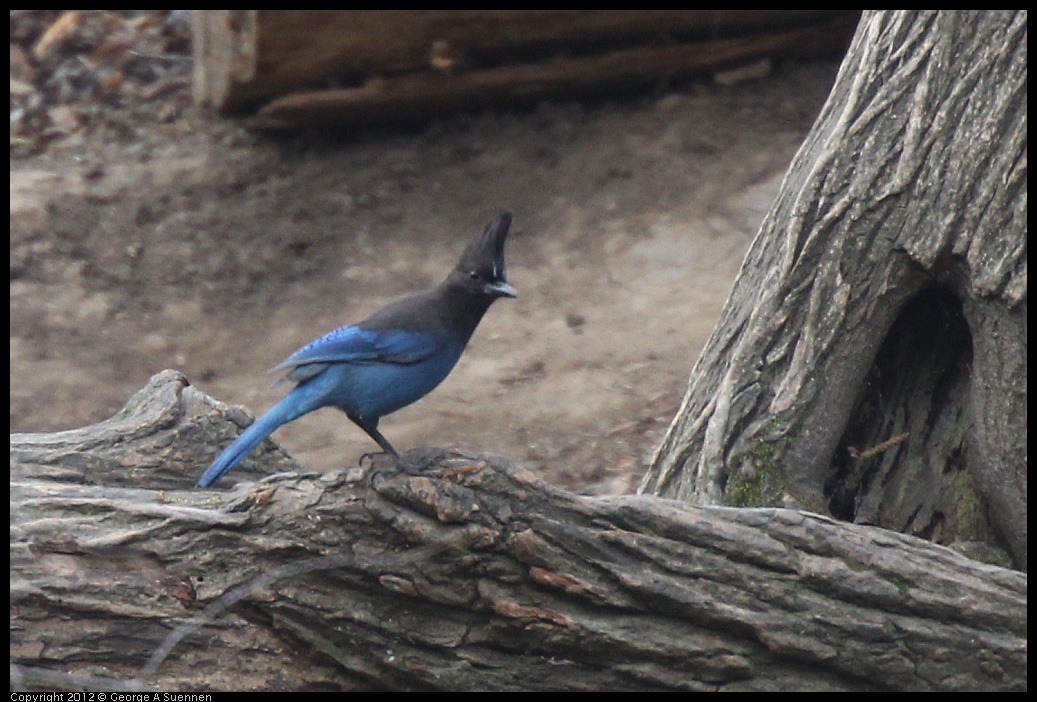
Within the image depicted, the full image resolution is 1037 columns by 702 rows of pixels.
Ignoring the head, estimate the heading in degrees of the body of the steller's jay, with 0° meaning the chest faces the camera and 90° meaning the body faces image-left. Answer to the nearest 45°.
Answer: approximately 270°

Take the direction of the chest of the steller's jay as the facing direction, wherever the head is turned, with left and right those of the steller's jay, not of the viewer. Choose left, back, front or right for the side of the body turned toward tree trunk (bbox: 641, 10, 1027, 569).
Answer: front
